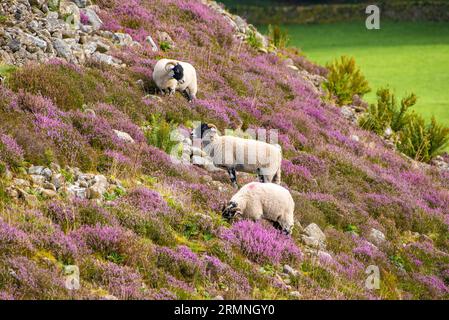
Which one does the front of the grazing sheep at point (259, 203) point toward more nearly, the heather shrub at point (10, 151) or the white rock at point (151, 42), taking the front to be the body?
the heather shrub

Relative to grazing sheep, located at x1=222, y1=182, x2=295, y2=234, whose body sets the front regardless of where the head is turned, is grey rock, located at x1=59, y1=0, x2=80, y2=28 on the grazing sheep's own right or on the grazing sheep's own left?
on the grazing sheep's own right

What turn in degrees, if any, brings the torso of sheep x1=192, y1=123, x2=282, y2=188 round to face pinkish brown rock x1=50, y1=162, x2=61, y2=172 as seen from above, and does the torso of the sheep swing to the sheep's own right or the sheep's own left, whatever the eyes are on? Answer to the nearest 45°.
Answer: approximately 45° to the sheep's own left

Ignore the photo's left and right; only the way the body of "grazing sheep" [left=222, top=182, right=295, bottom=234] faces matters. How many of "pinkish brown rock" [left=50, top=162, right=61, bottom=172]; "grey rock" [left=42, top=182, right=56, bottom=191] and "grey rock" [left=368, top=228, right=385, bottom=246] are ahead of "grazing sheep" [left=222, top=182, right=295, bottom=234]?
2

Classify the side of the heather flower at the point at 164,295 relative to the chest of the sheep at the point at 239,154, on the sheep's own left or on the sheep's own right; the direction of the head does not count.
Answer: on the sheep's own left

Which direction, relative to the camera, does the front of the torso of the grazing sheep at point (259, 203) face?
to the viewer's left

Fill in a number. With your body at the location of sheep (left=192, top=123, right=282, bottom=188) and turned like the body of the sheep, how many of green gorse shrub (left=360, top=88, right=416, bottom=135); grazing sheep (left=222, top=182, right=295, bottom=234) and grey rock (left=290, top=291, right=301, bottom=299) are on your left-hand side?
2

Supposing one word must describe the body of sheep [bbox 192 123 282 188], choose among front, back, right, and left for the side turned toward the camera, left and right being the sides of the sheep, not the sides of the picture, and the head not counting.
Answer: left

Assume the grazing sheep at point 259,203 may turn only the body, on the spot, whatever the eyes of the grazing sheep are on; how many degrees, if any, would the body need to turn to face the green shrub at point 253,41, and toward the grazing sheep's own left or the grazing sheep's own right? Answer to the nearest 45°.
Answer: approximately 90° to the grazing sheep's own right

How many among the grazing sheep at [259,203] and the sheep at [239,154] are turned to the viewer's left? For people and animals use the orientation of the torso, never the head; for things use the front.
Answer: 2
